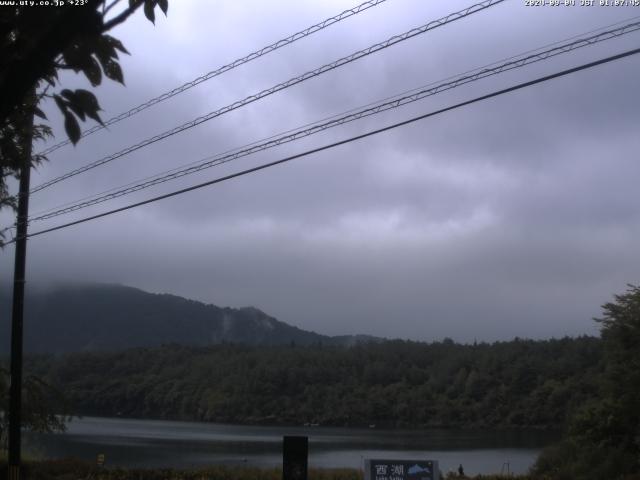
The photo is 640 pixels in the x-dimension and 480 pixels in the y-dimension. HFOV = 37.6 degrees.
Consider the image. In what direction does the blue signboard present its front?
toward the camera

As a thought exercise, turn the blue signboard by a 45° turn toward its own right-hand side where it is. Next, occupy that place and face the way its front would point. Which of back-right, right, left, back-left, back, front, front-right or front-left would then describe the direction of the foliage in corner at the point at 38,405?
right

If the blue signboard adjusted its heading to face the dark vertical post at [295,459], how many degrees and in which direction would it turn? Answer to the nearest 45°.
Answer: approximately 90° to its right
